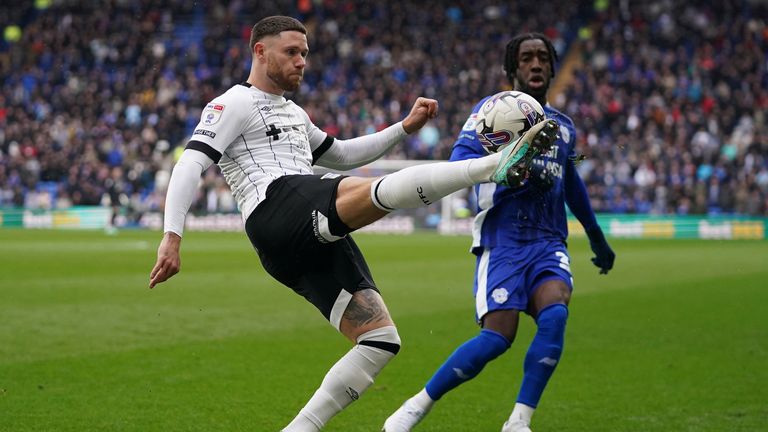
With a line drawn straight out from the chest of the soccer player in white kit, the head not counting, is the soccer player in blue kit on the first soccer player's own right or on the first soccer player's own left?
on the first soccer player's own left

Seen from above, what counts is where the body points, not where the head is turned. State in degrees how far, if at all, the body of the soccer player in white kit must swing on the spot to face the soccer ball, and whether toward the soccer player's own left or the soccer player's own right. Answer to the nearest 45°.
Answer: approximately 45° to the soccer player's own left

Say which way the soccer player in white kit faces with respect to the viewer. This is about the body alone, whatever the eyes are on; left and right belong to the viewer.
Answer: facing the viewer and to the right of the viewer
